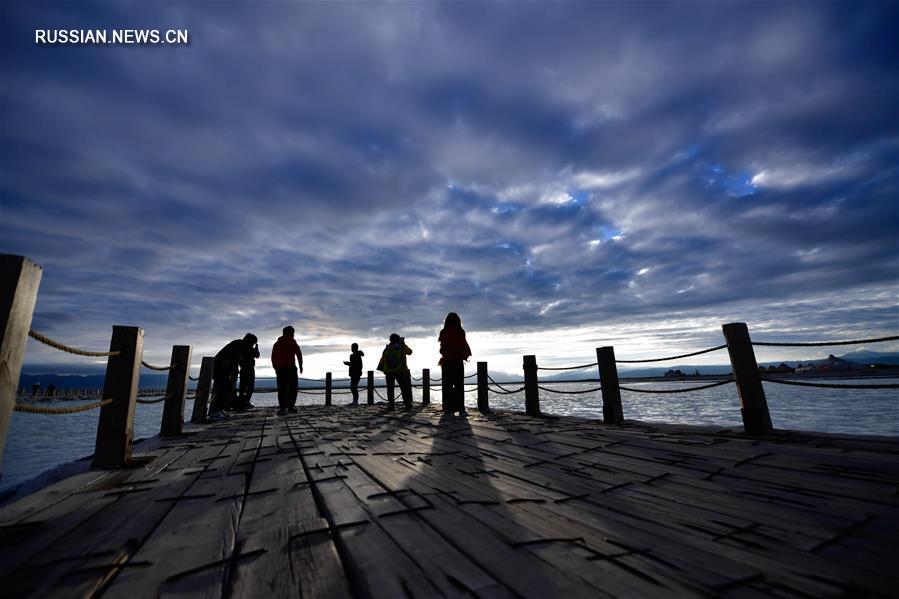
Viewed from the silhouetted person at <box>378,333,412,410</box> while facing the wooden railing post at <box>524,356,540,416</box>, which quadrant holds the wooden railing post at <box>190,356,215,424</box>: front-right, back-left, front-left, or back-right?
back-right
